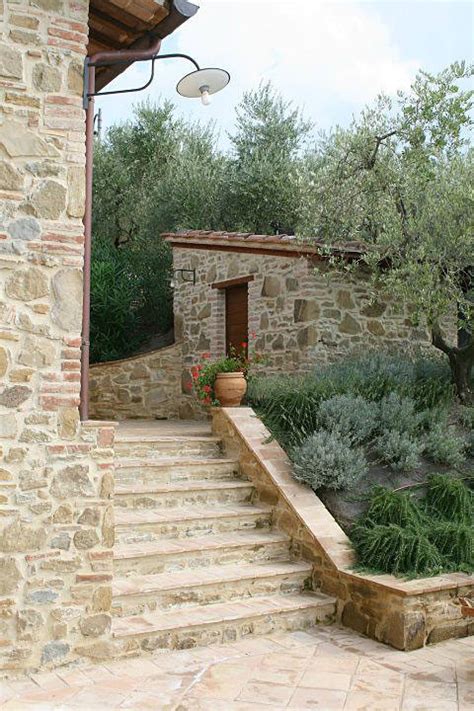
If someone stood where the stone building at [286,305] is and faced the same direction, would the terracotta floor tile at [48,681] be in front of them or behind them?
in front

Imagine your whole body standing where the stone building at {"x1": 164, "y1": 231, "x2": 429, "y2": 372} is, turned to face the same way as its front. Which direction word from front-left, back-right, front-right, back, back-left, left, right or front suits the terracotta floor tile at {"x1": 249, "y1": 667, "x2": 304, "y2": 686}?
front-left

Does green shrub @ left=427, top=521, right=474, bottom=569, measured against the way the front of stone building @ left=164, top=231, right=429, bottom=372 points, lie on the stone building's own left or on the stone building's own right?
on the stone building's own left

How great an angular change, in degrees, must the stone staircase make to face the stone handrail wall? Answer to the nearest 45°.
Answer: approximately 90° to its left

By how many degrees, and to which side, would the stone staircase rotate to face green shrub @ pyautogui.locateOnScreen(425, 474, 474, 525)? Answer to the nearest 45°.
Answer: approximately 90° to its left

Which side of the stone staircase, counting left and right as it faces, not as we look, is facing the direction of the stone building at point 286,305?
back

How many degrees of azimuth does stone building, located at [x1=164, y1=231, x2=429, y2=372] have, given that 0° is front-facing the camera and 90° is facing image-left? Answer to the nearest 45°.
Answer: approximately 45°

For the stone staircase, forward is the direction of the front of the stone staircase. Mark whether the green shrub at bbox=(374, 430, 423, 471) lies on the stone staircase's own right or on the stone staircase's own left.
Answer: on the stone staircase's own left

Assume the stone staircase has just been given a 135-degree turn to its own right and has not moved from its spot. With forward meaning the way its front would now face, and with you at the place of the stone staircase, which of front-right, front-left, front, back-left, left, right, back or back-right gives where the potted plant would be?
front-right

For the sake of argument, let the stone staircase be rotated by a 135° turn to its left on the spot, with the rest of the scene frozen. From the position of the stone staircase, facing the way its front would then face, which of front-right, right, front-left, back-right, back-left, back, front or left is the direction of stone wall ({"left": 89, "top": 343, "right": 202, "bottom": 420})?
front-left

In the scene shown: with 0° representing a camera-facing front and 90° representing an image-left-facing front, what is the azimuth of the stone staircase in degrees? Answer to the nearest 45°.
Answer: approximately 0°

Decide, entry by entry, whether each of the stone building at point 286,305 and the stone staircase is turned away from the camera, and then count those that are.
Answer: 0

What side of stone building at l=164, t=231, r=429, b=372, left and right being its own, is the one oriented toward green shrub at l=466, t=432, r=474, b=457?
left

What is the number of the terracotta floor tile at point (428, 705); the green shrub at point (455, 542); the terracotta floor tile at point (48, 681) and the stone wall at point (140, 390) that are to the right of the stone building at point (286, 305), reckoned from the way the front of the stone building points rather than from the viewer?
1
